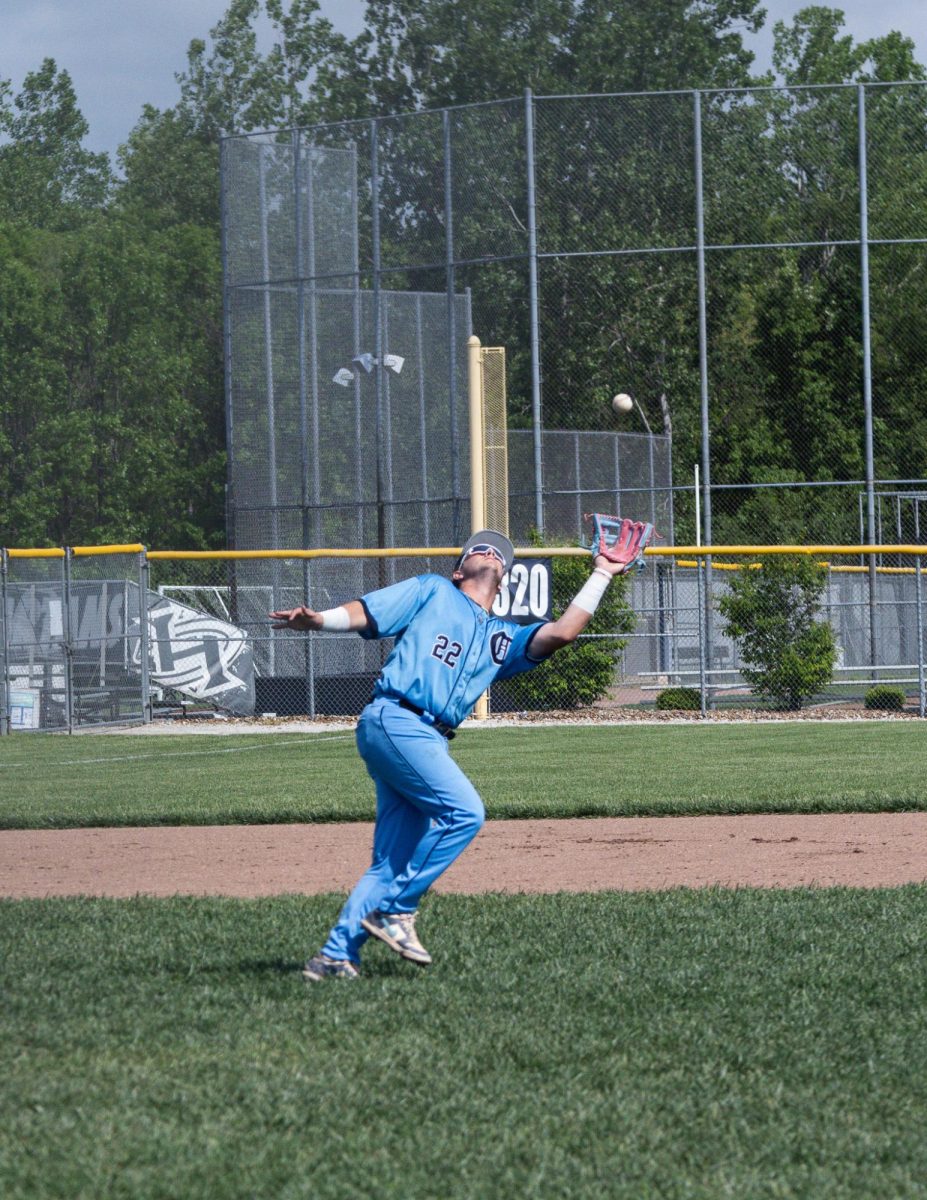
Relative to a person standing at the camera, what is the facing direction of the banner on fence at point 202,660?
facing the viewer

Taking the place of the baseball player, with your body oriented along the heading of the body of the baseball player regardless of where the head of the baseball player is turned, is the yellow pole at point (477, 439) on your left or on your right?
on your left

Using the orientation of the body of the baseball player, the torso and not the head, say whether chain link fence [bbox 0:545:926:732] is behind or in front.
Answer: behind

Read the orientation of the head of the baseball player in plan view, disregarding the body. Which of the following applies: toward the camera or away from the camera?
toward the camera

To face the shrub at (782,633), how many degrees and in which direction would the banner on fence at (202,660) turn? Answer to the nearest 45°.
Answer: approximately 90° to its left

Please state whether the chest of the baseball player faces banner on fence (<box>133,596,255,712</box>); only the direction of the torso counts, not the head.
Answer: no

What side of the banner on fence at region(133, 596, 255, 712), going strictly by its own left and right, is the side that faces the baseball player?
front

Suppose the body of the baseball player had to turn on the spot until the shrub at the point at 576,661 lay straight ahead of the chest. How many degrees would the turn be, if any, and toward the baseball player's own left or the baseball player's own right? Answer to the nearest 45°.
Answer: approximately 135° to the baseball player's own left

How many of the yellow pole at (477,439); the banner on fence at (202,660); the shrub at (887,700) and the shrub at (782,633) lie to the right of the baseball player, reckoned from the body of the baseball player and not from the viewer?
0

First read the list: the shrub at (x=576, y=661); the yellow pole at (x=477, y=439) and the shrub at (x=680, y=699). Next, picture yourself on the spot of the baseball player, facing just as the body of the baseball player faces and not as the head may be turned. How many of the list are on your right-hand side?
0

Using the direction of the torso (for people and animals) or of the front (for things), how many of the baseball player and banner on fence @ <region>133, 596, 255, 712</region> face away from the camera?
0

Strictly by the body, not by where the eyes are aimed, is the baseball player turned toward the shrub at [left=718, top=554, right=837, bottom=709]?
no

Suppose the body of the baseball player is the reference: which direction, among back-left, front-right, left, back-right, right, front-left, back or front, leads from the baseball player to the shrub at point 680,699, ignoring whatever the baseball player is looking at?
back-left
